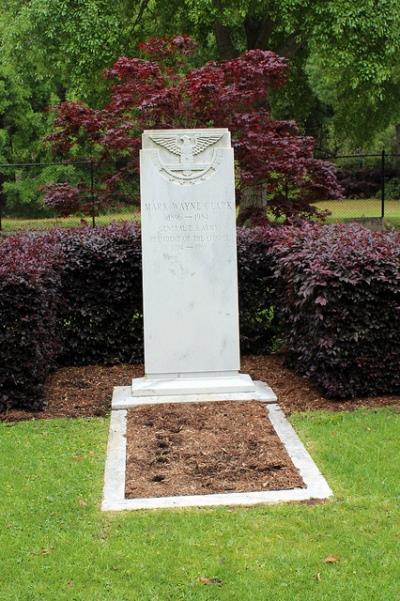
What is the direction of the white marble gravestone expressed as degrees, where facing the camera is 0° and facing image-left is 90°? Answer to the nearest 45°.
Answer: approximately 0°

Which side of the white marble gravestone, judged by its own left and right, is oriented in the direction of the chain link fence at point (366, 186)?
back

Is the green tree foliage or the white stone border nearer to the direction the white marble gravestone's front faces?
the white stone border

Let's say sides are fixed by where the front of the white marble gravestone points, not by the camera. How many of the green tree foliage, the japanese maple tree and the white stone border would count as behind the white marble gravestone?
2

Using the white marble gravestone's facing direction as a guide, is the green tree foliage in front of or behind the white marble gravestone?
behind

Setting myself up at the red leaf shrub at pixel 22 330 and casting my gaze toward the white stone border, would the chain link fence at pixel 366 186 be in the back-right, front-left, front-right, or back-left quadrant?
back-left

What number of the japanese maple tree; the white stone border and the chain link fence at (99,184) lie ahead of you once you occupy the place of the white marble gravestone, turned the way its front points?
1

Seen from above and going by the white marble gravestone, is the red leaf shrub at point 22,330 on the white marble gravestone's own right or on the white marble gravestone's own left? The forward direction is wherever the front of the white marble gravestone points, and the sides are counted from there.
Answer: on the white marble gravestone's own right

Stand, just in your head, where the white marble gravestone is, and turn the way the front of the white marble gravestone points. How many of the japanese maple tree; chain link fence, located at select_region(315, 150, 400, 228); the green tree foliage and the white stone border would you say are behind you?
3

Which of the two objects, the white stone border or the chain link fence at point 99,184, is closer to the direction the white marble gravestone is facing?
the white stone border

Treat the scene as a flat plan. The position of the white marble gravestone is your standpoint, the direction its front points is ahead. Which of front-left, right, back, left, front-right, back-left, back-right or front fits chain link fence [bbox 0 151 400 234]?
back

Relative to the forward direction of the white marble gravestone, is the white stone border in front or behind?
in front

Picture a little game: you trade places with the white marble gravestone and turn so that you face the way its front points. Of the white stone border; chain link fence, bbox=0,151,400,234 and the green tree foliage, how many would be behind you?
2

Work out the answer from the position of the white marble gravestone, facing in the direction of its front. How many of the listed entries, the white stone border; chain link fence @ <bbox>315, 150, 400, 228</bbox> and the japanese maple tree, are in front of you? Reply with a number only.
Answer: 1

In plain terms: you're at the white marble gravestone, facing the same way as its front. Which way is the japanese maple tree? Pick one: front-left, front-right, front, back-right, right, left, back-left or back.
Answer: back
